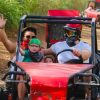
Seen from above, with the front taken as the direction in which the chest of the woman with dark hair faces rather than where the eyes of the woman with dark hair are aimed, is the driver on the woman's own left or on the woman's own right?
on the woman's own left

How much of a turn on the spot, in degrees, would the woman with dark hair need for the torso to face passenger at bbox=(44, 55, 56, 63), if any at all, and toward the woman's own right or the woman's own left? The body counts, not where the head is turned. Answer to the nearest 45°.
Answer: approximately 45° to the woman's own left

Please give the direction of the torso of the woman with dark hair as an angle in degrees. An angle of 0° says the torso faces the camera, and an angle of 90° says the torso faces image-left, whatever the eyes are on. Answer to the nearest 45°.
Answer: approximately 0°

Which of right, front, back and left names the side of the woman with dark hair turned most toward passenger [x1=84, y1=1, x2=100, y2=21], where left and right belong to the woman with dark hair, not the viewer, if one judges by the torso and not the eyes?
back

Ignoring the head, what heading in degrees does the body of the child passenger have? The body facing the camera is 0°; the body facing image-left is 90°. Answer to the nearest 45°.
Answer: approximately 0°

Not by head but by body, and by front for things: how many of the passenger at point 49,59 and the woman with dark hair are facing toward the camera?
2
